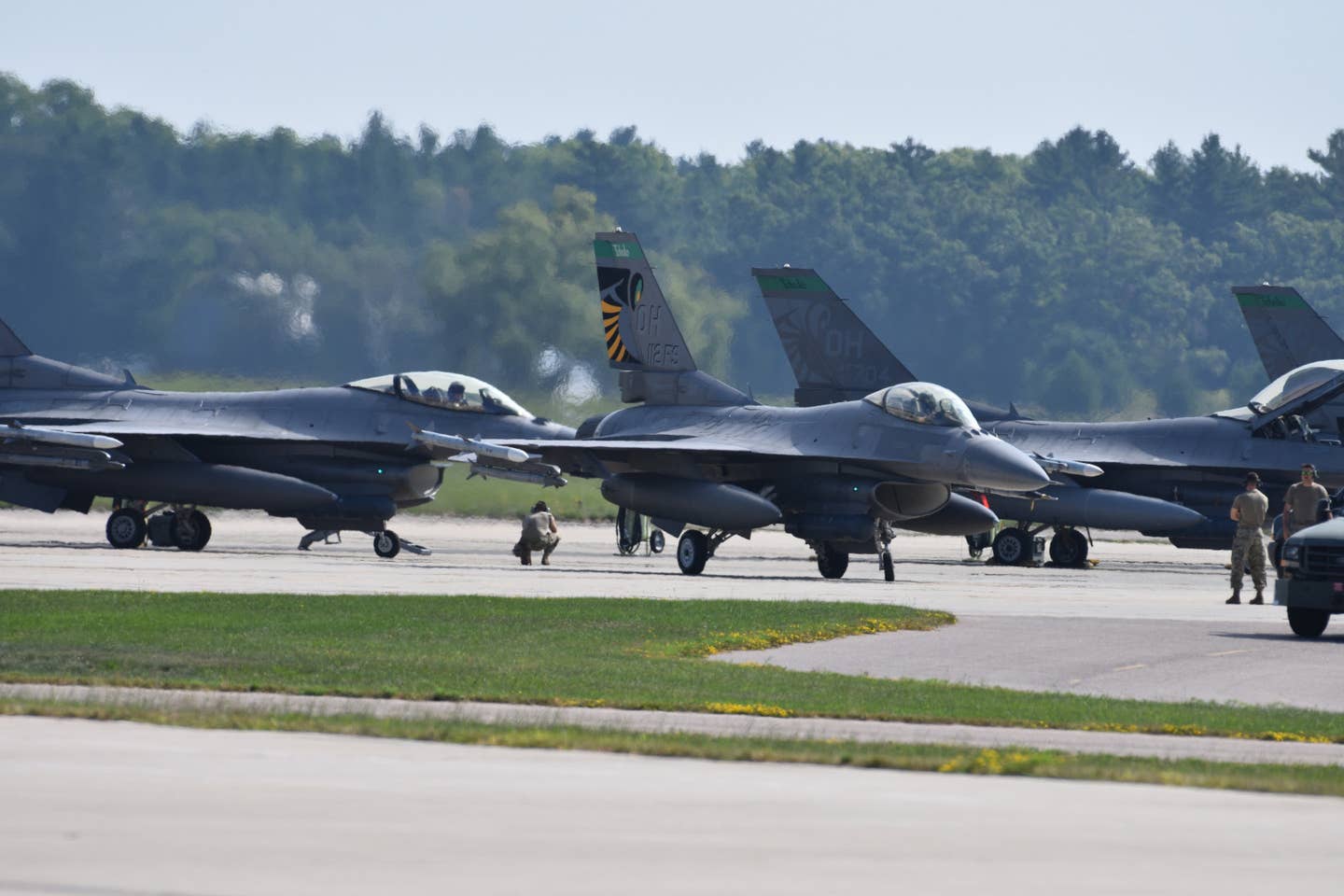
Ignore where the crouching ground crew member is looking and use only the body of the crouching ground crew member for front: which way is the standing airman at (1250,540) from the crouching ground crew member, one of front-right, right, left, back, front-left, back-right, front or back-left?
back-right

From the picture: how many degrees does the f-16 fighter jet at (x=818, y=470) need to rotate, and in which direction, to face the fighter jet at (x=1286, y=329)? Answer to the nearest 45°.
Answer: approximately 90° to its left

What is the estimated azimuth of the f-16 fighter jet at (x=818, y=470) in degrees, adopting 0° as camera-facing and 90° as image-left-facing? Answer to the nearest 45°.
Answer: approximately 315°

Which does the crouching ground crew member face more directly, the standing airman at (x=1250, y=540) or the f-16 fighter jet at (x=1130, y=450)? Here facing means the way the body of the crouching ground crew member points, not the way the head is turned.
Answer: the f-16 fighter jet

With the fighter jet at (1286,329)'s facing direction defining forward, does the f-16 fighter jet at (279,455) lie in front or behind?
behind

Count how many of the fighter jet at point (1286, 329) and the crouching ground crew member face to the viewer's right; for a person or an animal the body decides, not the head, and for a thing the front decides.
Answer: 1

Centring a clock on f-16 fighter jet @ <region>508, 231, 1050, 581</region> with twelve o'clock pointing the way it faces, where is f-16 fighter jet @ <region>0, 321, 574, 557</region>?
f-16 fighter jet @ <region>0, 321, 574, 557</region> is roughly at 5 o'clock from f-16 fighter jet @ <region>508, 231, 1050, 581</region>.

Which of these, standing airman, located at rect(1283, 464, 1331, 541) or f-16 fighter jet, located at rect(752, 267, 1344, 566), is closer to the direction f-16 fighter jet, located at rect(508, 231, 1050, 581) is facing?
the standing airman

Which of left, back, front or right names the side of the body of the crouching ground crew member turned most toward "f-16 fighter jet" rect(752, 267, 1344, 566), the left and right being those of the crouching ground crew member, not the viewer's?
right

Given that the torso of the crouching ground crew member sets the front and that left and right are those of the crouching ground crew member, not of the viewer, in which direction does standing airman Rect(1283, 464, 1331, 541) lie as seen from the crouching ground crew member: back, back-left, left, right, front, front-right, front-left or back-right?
back-right

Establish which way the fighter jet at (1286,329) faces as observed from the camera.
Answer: facing to the right of the viewer

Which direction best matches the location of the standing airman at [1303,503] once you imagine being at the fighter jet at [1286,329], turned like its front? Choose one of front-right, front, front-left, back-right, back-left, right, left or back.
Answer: right

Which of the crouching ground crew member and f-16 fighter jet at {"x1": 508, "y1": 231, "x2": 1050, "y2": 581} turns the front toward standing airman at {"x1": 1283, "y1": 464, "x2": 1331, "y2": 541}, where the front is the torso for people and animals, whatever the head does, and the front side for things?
the f-16 fighter jet

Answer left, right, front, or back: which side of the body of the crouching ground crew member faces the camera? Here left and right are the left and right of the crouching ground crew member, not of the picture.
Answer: back
